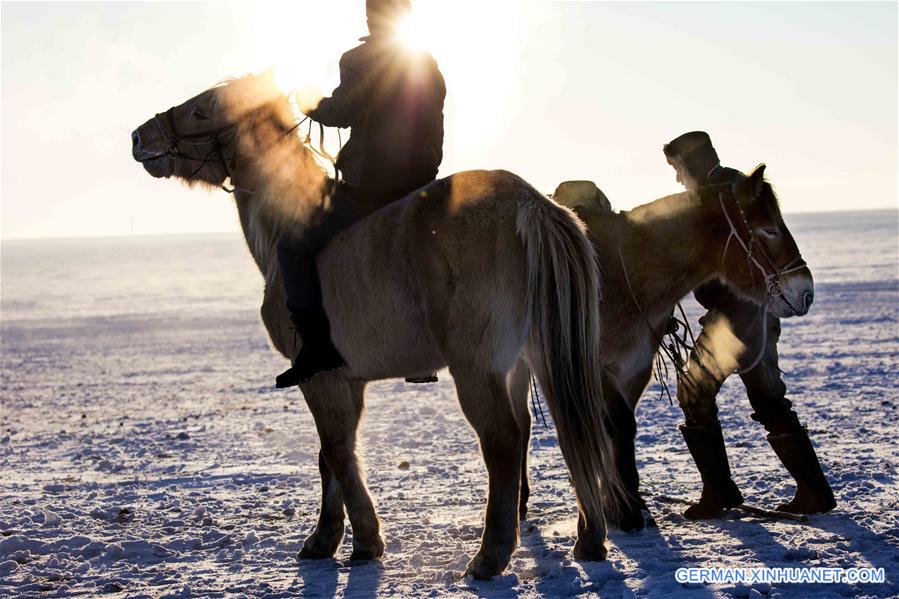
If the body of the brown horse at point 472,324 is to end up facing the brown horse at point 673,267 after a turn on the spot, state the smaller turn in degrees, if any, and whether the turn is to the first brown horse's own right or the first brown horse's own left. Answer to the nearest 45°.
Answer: approximately 90° to the first brown horse's own right

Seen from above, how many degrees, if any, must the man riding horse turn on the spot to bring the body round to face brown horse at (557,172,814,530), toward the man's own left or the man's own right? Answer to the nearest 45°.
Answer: approximately 135° to the man's own right

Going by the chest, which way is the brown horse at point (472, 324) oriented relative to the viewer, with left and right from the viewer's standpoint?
facing away from the viewer and to the left of the viewer

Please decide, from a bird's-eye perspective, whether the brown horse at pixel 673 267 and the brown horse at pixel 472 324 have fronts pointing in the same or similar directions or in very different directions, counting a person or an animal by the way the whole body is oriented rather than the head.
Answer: very different directions

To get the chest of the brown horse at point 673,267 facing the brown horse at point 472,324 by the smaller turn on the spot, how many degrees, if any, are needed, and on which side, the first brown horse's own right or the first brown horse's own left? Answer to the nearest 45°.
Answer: approximately 135° to the first brown horse's own right

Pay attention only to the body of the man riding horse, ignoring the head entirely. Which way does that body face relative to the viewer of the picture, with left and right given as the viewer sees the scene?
facing away from the viewer and to the left of the viewer

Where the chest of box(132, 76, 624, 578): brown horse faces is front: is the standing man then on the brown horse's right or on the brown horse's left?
on the brown horse's right

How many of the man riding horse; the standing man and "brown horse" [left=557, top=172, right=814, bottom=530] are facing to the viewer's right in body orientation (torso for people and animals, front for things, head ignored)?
1

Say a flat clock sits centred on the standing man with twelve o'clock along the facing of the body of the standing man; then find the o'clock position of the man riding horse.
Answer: The man riding horse is roughly at 11 o'clock from the standing man.

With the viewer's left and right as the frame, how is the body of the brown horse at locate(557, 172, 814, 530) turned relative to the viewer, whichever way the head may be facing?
facing to the right of the viewer

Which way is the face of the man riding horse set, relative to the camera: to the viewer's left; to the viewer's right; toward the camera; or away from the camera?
to the viewer's left

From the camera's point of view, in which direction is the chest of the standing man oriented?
to the viewer's left

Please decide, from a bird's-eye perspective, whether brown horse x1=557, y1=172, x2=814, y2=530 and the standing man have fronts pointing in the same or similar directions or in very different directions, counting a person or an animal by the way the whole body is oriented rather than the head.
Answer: very different directions
